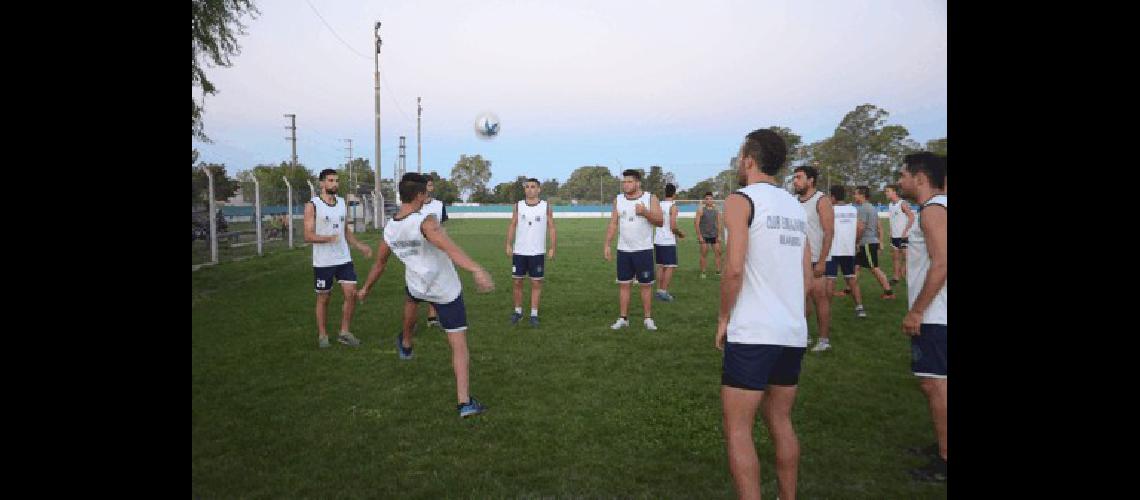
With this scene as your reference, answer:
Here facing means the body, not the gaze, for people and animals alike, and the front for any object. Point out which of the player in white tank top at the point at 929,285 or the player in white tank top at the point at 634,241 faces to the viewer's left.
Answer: the player in white tank top at the point at 929,285

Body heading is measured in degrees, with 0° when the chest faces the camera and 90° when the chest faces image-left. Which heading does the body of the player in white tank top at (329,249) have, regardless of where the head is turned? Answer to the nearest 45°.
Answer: approximately 315°

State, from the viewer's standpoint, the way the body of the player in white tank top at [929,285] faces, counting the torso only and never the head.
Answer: to the viewer's left

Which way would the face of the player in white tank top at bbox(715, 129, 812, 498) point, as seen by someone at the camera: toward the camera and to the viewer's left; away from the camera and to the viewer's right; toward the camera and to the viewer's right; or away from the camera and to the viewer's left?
away from the camera and to the viewer's left

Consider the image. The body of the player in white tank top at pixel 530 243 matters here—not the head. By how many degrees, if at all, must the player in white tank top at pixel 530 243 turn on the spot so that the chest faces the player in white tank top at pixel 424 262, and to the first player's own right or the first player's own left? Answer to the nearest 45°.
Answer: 0° — they already face them

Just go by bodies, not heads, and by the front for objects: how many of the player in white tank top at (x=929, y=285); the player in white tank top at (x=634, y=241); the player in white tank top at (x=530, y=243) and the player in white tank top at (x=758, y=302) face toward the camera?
2

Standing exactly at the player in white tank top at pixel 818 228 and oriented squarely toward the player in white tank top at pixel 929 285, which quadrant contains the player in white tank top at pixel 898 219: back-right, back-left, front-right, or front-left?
back-left

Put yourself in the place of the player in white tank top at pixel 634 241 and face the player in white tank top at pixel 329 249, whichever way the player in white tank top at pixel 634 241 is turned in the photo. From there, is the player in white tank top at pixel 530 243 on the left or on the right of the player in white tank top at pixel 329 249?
right

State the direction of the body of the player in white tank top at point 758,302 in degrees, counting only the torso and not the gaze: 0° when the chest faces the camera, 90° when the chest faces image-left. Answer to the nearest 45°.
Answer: approximately 135°

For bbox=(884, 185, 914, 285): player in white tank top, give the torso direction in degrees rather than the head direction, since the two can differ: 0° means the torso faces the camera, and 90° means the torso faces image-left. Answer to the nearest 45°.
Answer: approximately 45°

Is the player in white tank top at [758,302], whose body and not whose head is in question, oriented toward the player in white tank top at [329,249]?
yes

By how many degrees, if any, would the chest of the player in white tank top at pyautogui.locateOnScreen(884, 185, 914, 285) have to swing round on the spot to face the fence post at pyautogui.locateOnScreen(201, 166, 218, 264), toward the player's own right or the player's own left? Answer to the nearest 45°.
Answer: approximately 45° to the player's own right
